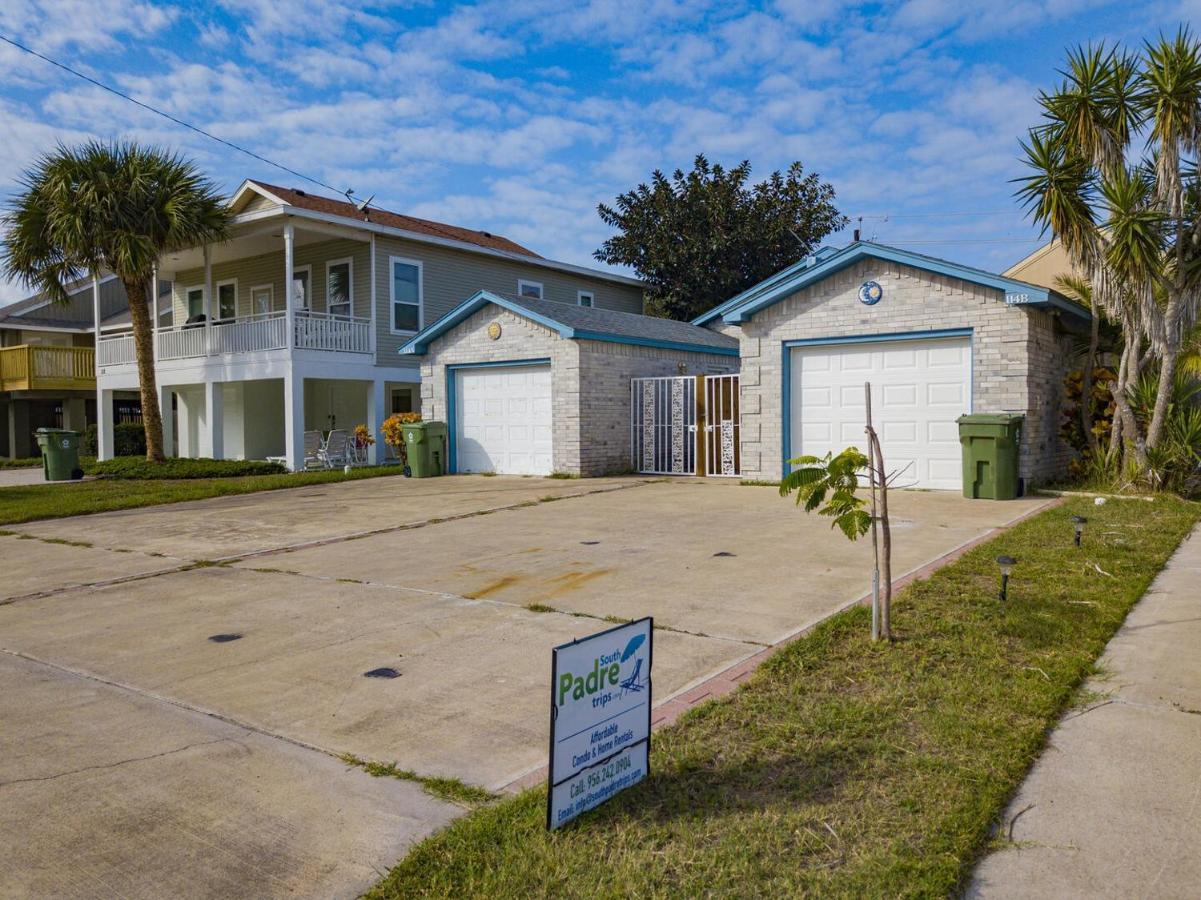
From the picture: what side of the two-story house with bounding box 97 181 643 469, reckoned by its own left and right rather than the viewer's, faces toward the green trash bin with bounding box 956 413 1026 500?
left

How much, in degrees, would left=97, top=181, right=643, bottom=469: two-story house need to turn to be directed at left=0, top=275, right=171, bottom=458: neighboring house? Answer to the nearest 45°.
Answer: approximately 90° to its right

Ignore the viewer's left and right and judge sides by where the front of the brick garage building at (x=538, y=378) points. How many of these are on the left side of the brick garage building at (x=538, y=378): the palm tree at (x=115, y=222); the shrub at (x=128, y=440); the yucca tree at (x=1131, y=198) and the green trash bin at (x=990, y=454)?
2

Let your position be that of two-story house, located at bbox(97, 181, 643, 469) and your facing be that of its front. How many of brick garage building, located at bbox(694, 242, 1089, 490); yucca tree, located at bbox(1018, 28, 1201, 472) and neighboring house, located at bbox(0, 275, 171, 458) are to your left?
2

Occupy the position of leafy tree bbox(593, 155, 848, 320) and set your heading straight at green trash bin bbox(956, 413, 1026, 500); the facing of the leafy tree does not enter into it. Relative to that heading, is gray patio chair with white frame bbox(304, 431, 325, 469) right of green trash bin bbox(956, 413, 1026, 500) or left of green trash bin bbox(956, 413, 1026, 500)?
right

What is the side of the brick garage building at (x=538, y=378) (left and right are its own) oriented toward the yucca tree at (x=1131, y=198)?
left

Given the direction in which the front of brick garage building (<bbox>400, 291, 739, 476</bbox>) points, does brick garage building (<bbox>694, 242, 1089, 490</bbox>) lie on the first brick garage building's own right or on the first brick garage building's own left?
on the first brick garage building's own left

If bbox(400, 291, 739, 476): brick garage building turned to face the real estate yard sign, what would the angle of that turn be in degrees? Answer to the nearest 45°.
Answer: approximately 45° to its left

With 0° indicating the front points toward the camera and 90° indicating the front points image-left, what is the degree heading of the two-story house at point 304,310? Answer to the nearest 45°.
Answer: approximately 45°

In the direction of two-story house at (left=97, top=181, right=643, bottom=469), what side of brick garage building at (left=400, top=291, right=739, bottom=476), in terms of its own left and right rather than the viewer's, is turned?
right

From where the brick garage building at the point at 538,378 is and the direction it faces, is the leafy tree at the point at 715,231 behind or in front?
behind
